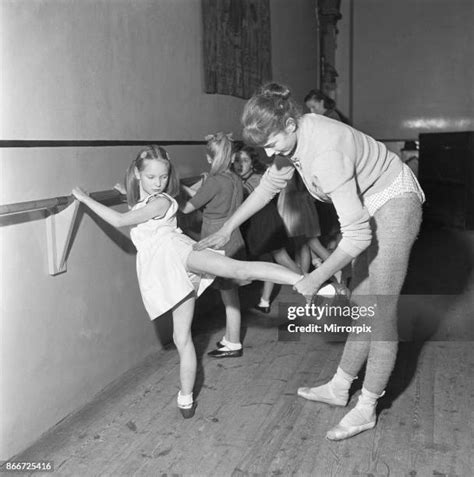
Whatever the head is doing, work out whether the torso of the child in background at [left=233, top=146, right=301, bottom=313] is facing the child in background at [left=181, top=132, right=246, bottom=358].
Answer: no

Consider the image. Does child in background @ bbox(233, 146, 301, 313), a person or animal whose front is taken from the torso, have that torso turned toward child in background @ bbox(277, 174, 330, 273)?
no

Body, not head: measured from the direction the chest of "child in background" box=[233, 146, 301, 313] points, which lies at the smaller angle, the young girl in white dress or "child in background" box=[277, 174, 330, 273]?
the young girl in white dress
